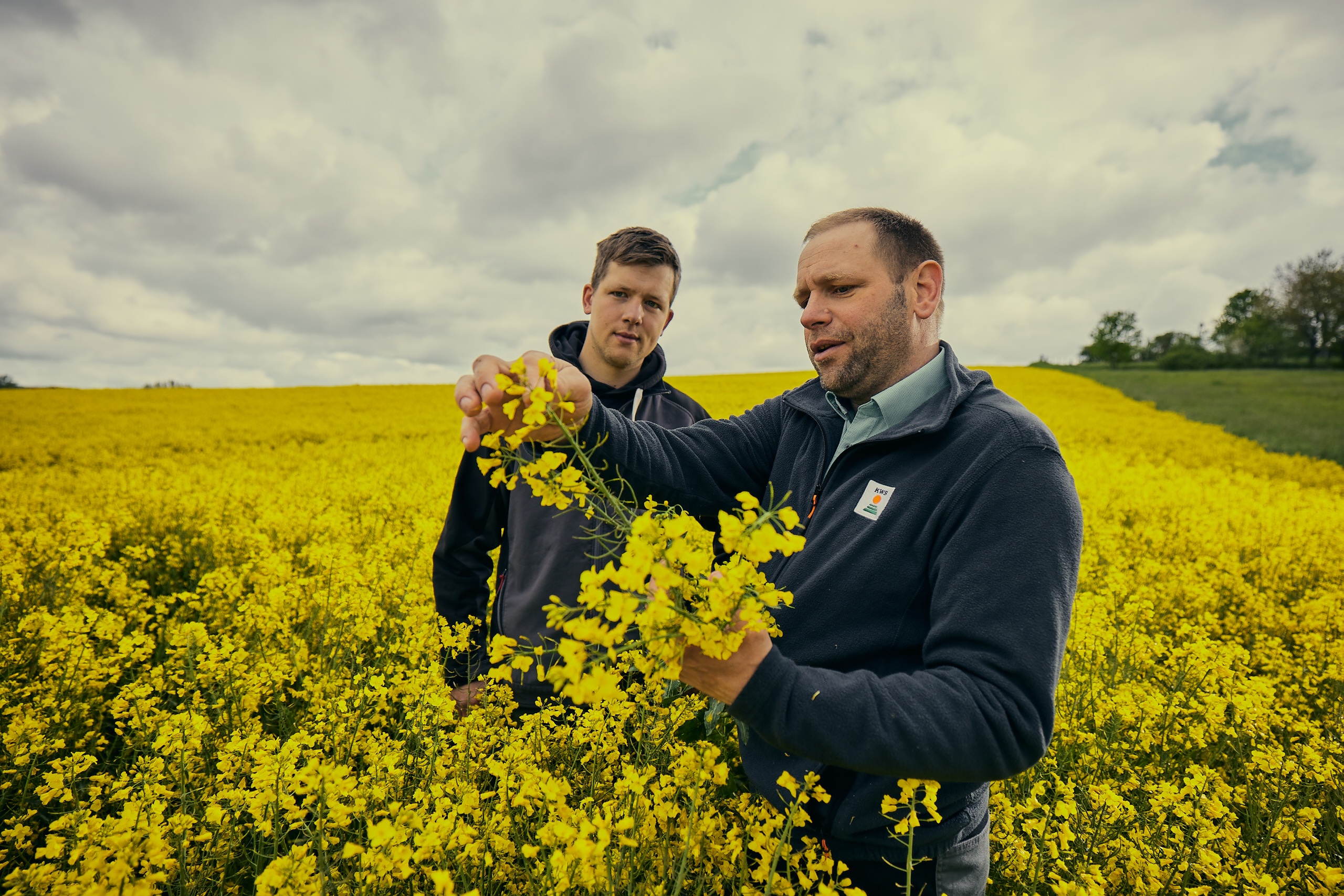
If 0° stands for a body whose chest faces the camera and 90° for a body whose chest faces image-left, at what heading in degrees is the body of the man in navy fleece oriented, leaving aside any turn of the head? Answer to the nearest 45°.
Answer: approximately 45°

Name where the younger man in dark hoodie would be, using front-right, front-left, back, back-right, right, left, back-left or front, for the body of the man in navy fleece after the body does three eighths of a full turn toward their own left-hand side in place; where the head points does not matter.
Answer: back-left
